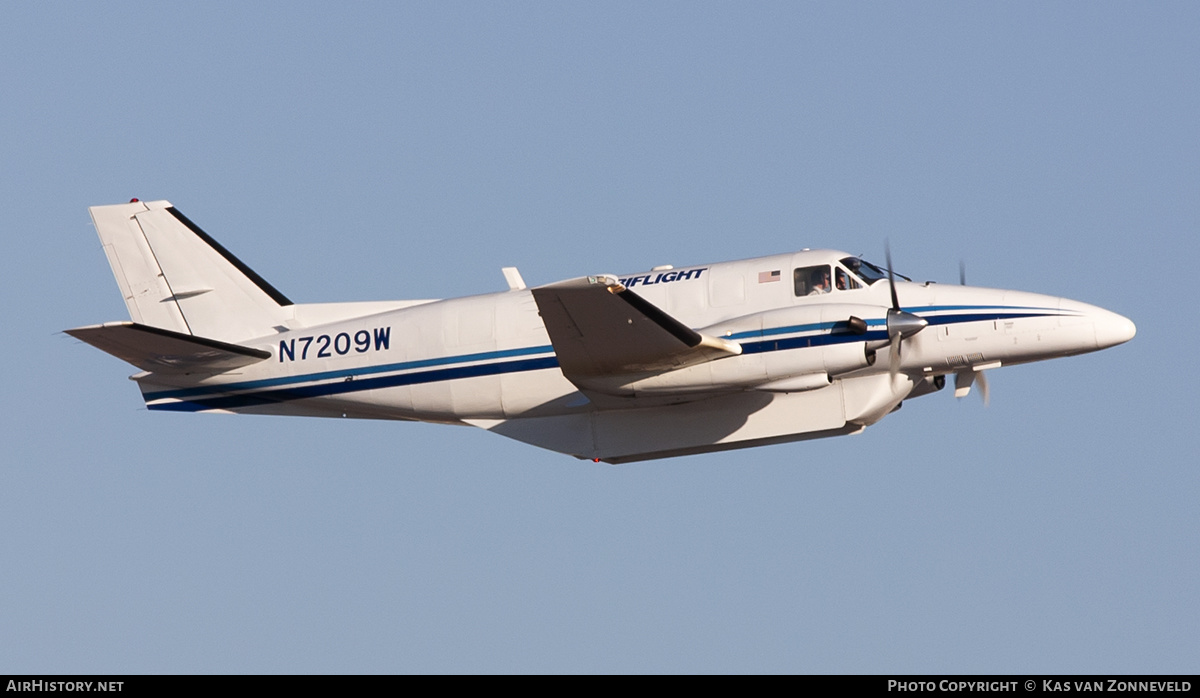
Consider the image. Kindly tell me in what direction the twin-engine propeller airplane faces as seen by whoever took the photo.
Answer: facing to the right of the viewer
